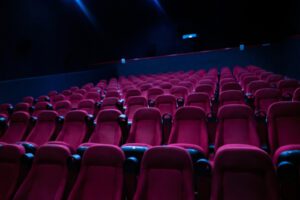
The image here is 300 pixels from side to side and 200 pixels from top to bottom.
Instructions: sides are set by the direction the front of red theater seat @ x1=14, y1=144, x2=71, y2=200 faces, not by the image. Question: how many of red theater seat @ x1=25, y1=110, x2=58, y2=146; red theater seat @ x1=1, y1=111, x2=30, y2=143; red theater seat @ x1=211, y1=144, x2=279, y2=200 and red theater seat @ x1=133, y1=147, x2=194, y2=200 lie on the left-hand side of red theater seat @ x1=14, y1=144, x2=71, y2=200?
2

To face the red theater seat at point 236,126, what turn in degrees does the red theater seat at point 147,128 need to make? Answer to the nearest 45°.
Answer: approximately 45° to its left

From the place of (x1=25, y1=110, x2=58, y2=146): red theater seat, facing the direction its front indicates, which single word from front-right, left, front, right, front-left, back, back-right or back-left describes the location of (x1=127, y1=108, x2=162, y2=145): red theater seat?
left

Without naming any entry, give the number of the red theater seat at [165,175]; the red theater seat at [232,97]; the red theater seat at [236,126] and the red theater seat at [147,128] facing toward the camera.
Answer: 4

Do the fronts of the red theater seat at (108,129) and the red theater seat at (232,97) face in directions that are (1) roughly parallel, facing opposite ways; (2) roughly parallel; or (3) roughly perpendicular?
roughly parallel

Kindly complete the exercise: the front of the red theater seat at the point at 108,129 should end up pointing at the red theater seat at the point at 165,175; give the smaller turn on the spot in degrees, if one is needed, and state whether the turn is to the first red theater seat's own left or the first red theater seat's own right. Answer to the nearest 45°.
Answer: approximately 45° to the first red theater seat's own left

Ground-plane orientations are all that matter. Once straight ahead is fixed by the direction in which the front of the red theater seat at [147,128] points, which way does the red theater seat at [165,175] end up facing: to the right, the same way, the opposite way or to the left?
the same way

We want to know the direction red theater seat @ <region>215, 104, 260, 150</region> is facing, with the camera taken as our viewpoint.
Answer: facing the viewer

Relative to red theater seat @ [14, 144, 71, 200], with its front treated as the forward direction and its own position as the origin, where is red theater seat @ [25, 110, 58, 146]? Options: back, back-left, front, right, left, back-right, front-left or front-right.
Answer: back-right

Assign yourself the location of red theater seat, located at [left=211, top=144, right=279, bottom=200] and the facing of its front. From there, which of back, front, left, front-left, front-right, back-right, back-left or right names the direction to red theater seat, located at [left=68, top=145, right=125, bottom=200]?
right

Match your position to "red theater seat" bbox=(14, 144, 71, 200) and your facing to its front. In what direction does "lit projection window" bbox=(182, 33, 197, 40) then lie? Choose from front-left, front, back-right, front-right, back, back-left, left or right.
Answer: back

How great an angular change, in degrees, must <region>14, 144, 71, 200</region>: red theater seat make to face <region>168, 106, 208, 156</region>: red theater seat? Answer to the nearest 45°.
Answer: approximately 135° to its left

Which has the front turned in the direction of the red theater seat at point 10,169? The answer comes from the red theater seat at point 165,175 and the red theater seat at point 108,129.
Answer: the red theater seat at point 108,129

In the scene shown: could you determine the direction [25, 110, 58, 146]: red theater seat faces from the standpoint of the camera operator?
facing the viewer and to the left of the viewer

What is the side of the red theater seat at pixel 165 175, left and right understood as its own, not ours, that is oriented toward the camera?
front

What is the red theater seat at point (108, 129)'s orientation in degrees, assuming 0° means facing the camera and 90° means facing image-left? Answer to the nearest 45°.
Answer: approximately 45°

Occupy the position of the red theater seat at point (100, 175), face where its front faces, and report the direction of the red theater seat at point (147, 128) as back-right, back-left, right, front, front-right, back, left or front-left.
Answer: back
